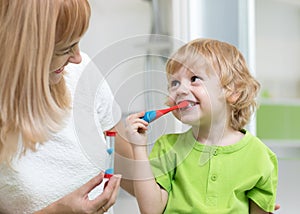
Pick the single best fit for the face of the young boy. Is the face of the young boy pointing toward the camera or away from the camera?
toward the camera

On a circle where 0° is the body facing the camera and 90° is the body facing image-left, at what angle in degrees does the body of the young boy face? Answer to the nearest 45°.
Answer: approximately 0°
